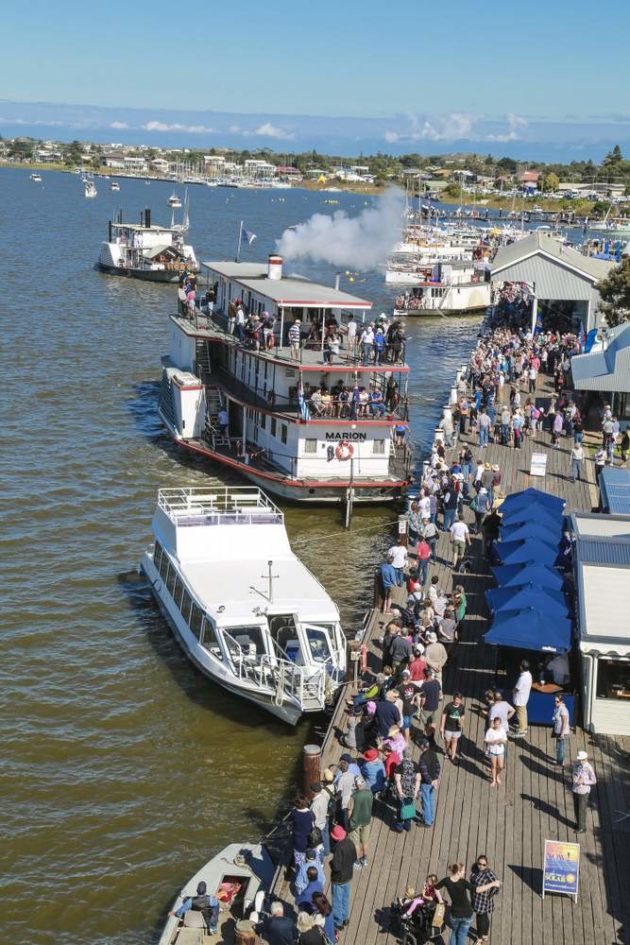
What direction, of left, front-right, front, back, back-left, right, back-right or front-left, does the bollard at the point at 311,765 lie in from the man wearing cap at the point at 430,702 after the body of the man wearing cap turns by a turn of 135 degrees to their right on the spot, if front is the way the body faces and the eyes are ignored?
right

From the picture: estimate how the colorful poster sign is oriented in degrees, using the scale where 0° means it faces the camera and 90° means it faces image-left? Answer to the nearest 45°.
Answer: approximately 0°

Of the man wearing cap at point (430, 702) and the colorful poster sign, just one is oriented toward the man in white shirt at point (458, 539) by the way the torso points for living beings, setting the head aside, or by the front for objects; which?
the man wearing cap

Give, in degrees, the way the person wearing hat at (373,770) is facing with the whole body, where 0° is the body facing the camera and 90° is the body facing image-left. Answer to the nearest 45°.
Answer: approximately 135°

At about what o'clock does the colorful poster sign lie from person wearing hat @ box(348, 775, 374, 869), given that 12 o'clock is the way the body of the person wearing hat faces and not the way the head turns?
The colorful poster sign is roughly at 5 o'clock from the person wearing hat.

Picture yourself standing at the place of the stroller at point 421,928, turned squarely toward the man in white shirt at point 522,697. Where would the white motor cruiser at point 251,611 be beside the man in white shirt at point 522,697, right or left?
left
